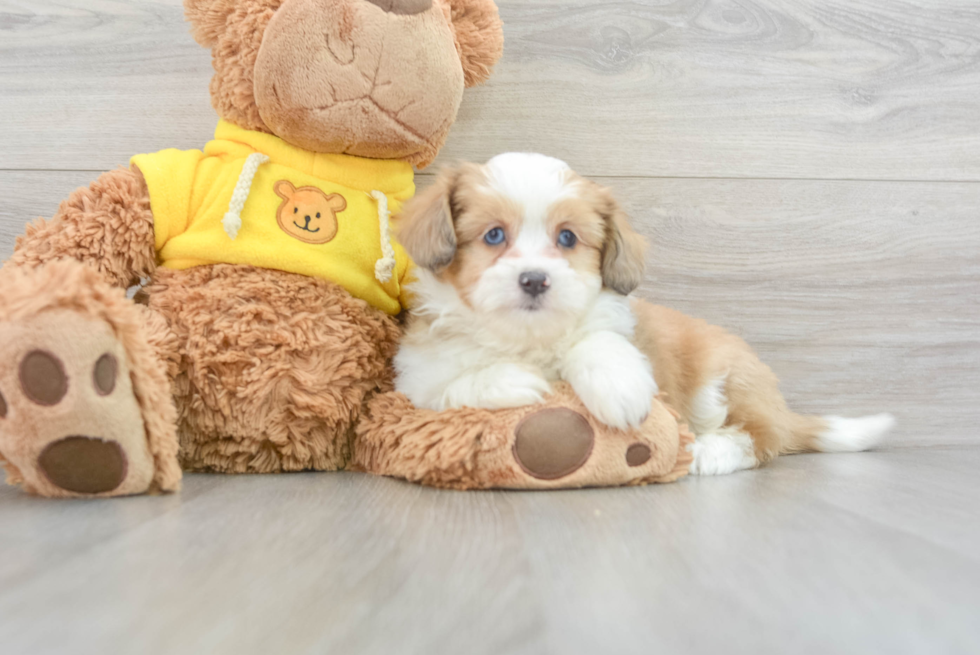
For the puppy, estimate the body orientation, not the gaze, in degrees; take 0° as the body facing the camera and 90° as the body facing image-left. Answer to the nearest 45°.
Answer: approximately 45°
